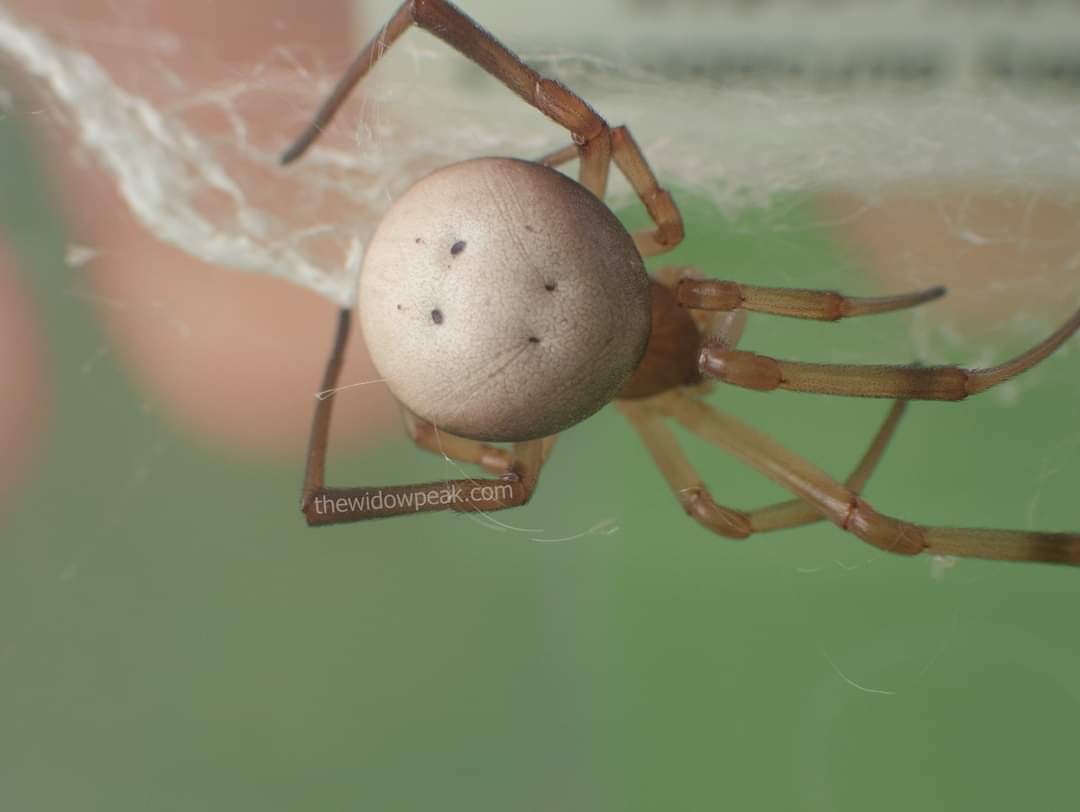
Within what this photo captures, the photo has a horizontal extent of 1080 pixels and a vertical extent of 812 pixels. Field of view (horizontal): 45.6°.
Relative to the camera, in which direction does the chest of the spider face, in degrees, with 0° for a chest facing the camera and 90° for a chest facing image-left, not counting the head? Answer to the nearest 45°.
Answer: approximately 270°
